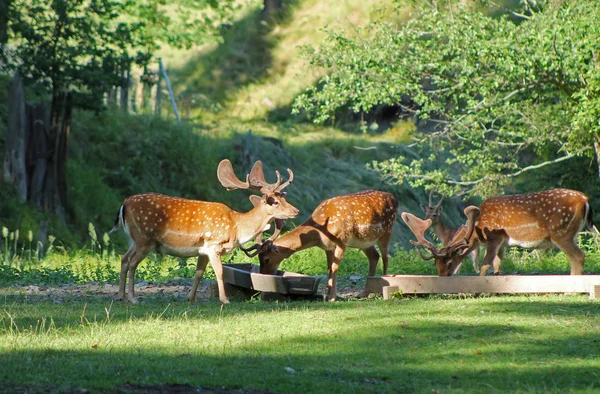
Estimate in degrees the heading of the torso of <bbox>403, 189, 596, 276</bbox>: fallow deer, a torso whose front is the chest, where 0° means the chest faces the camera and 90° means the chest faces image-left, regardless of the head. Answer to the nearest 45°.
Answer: approximately 90°

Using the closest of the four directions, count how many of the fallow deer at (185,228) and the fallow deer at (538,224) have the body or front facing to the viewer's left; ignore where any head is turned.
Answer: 1

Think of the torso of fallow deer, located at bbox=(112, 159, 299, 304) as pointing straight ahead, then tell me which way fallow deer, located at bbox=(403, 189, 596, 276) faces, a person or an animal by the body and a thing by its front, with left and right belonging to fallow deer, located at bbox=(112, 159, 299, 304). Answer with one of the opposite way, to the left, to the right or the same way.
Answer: the opposite way

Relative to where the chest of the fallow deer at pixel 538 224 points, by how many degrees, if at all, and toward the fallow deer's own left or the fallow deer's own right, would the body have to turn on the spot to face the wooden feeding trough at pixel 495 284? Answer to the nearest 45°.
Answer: approximately 90° to the fallow deer's own left

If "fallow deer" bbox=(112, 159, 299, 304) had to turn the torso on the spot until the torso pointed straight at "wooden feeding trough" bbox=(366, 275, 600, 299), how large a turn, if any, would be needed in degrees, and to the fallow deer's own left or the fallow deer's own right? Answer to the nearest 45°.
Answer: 0° — it already faces it

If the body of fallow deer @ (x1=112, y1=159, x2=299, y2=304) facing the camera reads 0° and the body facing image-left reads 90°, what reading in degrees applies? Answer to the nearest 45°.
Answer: approximately 270°

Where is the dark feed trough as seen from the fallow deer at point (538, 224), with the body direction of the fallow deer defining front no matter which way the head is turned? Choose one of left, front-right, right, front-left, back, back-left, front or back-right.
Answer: front-left
